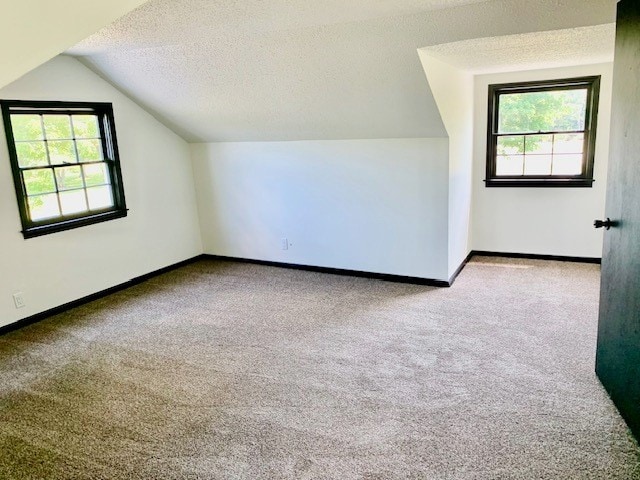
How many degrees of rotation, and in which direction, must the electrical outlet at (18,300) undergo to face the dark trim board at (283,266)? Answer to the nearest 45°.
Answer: approximately 45° to its left

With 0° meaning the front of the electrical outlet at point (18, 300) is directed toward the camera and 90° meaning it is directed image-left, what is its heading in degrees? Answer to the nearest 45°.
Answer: approximately 315°
